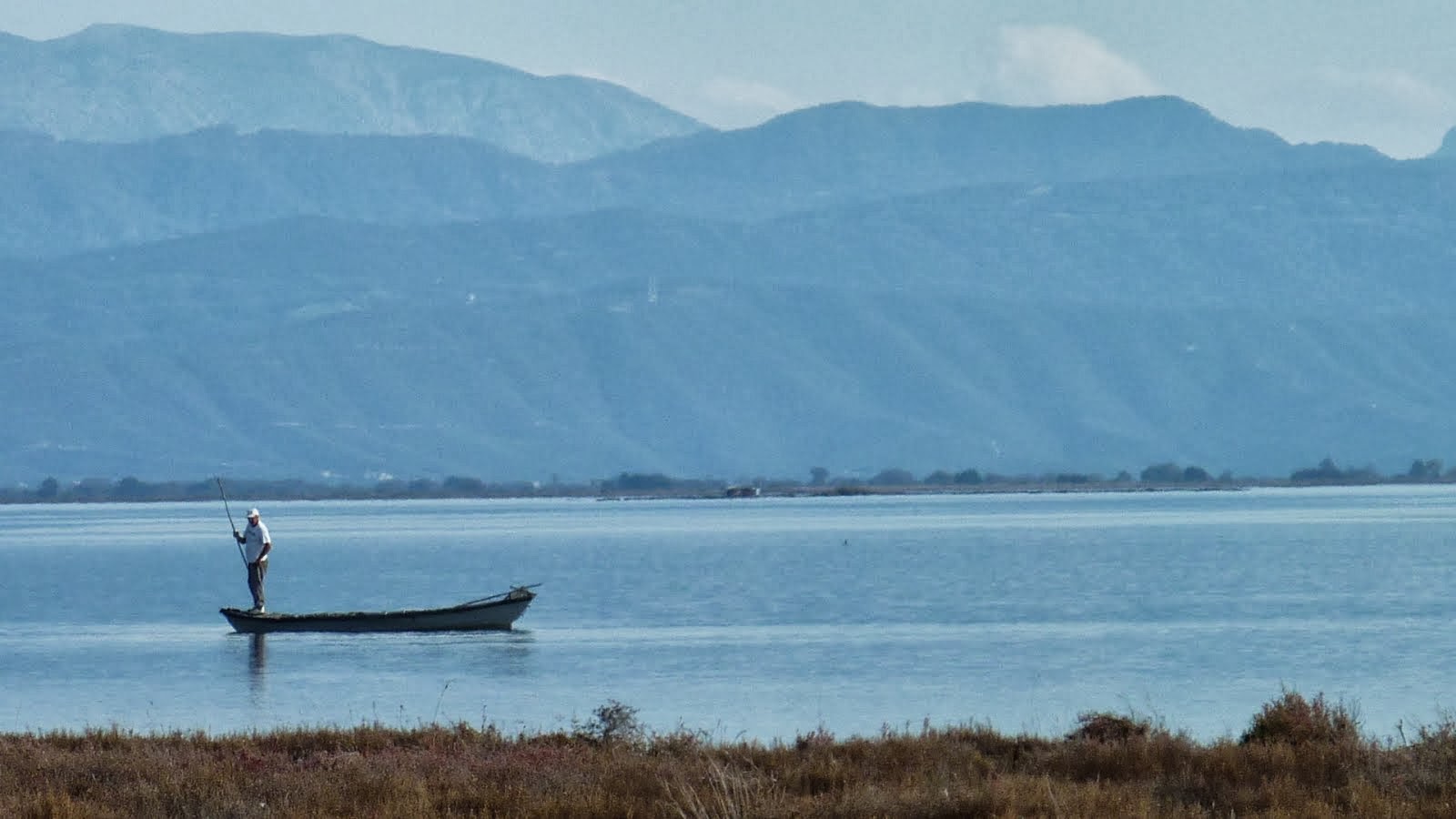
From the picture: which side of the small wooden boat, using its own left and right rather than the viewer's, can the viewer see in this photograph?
right
